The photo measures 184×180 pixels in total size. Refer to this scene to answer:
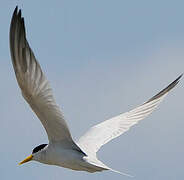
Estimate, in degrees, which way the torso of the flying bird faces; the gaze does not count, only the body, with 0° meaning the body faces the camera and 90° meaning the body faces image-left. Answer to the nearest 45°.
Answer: approximately 135°
